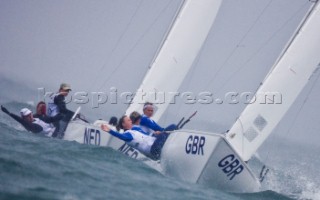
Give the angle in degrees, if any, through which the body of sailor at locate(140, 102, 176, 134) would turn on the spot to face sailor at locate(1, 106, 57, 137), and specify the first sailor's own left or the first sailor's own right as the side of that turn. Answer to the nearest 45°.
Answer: approximately 135° to the first sailor's own right

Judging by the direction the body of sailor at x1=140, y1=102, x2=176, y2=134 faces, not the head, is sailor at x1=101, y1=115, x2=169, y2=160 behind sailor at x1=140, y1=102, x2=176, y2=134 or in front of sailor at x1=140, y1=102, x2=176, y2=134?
in front

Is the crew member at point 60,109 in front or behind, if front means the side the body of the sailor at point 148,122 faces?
behind

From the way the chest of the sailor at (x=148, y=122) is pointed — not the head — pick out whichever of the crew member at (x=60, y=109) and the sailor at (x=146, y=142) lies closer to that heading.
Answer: the sailor

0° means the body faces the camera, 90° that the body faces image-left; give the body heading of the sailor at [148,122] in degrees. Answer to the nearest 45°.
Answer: approximately 315°

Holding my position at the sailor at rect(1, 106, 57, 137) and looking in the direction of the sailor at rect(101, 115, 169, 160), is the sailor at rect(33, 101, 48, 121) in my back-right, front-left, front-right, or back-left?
back-left
